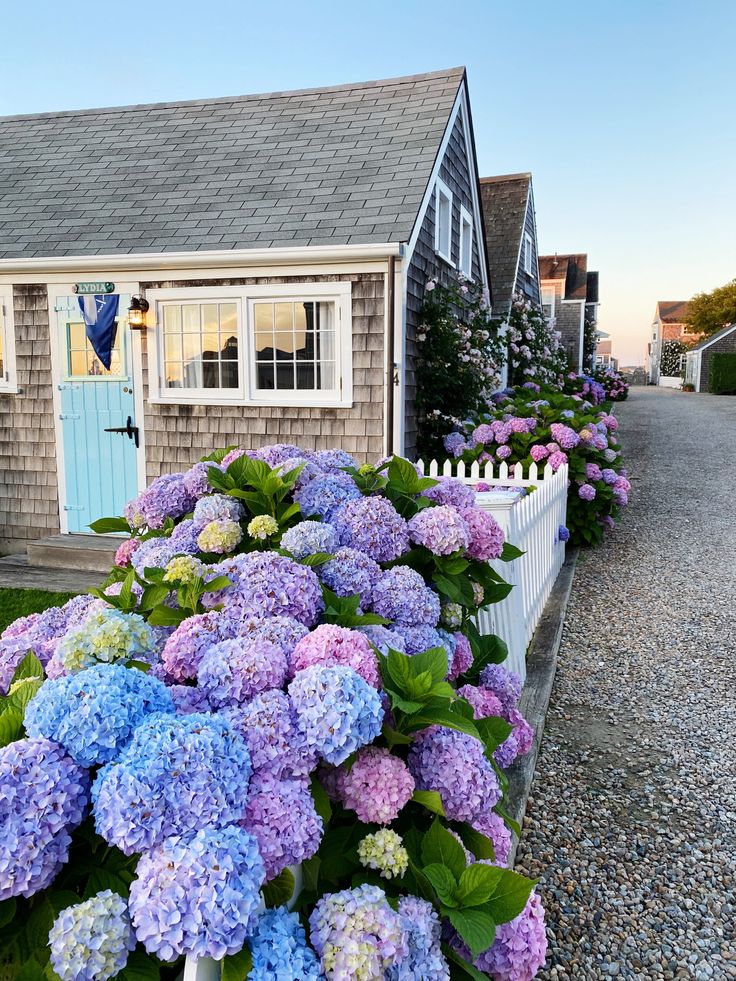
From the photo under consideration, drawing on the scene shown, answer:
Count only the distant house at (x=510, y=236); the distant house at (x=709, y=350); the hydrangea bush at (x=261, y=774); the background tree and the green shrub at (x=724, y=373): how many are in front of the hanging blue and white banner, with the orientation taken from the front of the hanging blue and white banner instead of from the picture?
1

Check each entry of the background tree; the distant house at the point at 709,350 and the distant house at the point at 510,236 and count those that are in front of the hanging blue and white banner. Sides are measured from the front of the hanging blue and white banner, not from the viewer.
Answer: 0

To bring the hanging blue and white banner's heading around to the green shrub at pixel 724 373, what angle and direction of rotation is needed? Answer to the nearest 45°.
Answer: approximately 135° to its left

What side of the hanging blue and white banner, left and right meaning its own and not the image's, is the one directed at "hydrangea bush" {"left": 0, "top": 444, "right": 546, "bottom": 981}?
front

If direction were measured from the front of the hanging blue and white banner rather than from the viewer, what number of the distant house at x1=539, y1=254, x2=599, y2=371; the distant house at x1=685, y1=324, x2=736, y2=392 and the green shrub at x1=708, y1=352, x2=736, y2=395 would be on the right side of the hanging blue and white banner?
0

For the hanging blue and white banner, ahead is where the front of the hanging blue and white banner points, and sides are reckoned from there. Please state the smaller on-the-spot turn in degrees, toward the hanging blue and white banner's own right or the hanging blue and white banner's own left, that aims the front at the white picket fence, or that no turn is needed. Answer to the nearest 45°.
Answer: approximately 45° to the hanging blue and white banner's own left

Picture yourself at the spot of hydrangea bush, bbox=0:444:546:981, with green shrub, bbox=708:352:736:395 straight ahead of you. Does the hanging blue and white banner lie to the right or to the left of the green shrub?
left

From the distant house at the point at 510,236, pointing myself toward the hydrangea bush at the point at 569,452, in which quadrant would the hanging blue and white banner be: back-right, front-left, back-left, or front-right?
front-right

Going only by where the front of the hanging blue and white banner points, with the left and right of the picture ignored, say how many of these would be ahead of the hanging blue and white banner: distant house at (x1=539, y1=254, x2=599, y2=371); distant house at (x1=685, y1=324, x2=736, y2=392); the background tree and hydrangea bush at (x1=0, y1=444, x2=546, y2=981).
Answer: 1

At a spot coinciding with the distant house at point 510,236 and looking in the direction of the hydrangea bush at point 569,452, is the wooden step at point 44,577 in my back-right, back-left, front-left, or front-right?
front-right

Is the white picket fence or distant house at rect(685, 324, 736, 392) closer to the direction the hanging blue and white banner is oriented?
the white picket fence

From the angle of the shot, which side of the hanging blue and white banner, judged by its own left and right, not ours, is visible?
front

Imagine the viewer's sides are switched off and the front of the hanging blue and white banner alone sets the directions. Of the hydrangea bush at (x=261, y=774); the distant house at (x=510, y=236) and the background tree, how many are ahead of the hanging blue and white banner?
1

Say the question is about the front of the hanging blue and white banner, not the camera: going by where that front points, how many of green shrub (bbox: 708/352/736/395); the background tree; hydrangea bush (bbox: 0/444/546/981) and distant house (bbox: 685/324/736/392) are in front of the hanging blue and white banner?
1

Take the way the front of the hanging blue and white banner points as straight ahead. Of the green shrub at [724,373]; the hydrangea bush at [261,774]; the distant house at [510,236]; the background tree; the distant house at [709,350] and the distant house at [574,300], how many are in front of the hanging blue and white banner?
1
